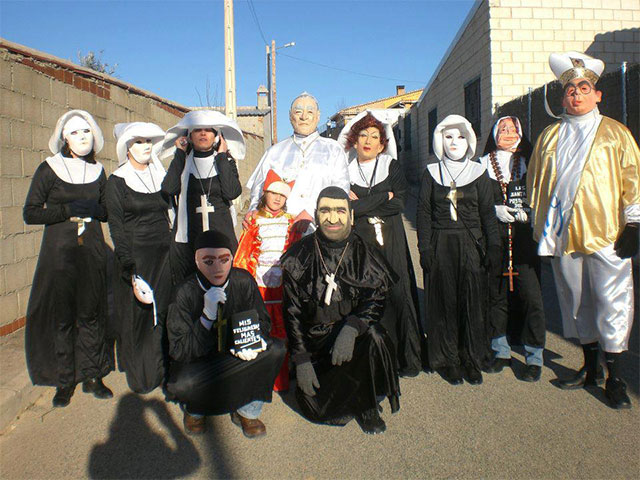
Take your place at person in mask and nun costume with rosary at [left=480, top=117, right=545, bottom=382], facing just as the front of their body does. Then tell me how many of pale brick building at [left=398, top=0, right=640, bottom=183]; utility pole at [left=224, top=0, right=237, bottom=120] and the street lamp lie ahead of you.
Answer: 0

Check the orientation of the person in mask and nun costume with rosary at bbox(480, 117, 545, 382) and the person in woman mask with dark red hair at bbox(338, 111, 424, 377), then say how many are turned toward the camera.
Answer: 2

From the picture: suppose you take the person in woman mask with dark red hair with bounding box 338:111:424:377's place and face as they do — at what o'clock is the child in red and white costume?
The child in red and white costume is roughly at 2 o'clock from the person in woman mask with dark red hair.

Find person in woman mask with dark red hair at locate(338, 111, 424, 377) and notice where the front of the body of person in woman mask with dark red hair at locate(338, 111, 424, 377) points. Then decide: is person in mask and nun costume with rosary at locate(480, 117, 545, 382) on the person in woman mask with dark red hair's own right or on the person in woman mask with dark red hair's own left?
on the person in woman mask with dark red hair's own left

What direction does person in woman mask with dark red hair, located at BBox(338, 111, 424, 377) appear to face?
toward the camera

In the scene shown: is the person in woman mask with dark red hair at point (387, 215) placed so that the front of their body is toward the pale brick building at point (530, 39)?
no

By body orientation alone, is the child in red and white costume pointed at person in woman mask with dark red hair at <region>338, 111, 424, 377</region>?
no

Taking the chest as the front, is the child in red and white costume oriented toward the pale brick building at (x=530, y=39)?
no

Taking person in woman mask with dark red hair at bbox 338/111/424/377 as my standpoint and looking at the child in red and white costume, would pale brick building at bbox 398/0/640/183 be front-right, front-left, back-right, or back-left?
back-right

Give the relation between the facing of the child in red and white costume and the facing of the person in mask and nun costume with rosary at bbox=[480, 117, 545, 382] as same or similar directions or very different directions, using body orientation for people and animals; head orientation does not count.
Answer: same or similar directions

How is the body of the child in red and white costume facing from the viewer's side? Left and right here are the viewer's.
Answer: facing the viewer

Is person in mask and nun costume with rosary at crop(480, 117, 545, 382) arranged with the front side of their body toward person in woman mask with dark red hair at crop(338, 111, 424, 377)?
no

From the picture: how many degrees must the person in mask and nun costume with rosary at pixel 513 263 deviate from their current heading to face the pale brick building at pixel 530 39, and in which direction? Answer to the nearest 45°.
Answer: approximately 180°

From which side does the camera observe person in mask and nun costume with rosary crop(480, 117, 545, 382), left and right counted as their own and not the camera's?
front

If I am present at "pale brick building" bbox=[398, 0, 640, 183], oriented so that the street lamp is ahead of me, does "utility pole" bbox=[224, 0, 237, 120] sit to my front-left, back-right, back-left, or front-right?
front-left
